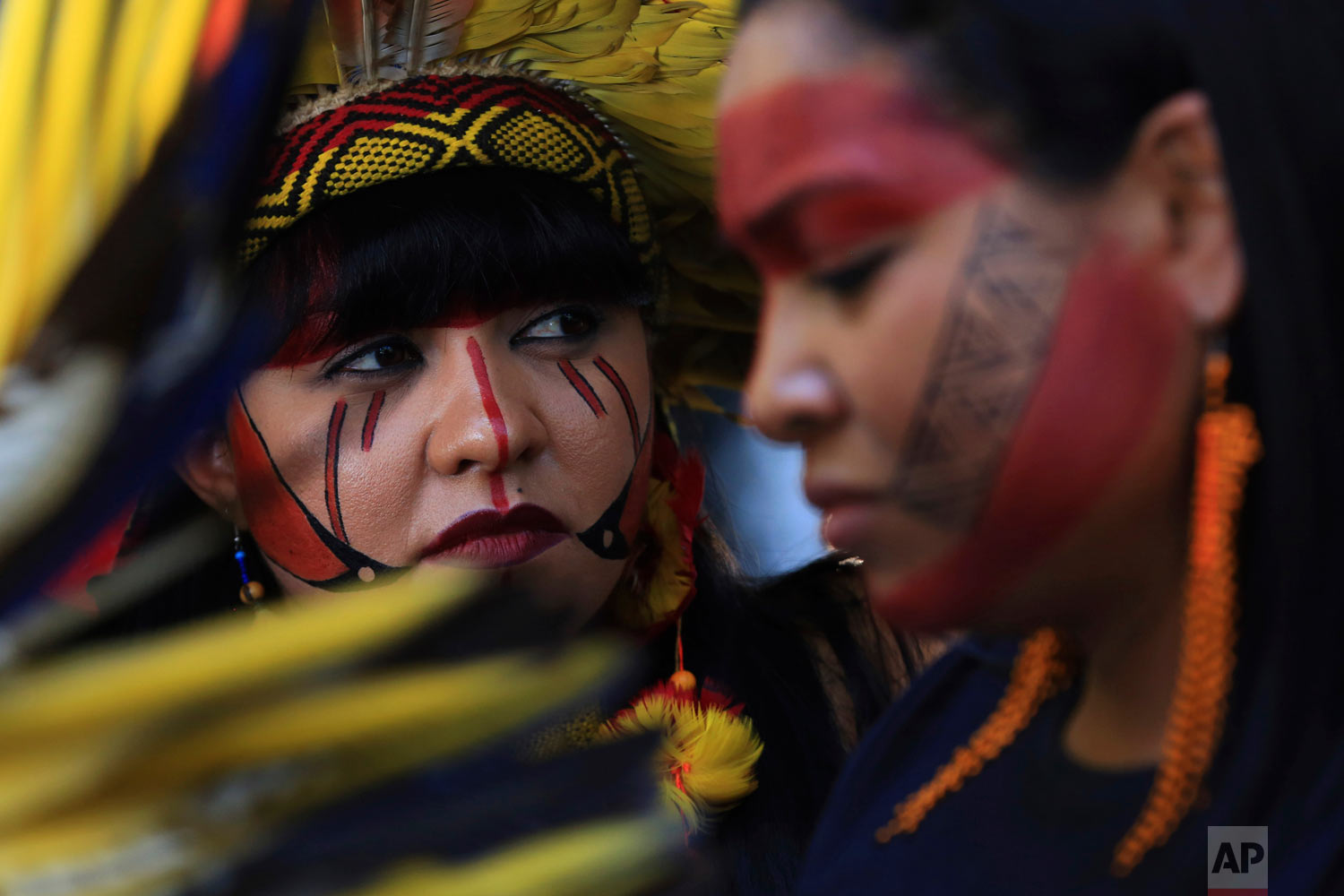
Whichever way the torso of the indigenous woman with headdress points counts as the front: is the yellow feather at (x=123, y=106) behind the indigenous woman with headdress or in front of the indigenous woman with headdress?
in front

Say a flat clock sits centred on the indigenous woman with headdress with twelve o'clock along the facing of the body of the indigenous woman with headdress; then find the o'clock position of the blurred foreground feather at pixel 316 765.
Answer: The blurred foreground feather is roughly at 12 o'clock from the indigenous woman with headdress.

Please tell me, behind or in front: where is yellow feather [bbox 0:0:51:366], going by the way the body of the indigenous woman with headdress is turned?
in front

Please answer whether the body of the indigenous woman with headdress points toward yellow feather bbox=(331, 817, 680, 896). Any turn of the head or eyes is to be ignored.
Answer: yes

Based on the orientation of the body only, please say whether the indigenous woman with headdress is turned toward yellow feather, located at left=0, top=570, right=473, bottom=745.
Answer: yes

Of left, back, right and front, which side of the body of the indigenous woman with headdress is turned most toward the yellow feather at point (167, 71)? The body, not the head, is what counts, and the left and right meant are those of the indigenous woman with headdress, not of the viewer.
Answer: front

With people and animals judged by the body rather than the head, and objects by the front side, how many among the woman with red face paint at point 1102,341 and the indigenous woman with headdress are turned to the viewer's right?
0

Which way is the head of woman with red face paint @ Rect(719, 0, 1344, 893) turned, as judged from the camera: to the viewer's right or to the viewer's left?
to the viewer's left
